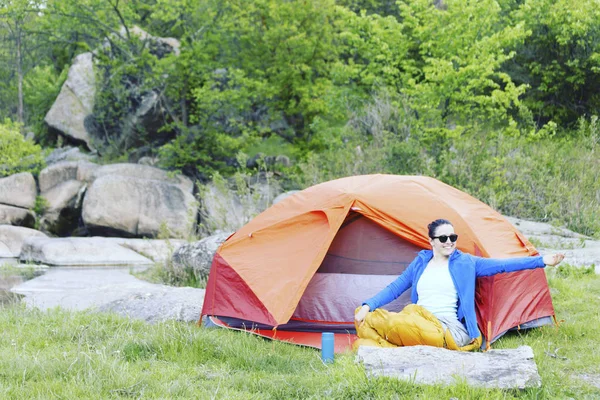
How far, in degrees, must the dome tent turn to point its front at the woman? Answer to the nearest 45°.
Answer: approximately 45° to its left

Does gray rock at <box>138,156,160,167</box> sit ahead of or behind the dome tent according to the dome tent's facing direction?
behind

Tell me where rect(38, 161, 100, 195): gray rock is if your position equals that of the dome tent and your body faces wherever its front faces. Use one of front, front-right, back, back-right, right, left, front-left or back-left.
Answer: back-right

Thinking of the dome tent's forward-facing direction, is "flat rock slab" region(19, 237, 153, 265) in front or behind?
behind

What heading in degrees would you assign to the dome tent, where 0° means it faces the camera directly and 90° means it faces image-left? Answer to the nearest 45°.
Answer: approximately 0°

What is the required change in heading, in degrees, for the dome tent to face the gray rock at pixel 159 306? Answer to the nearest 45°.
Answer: approximately 90° to its right

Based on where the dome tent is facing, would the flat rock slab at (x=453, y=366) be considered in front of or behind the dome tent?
in front

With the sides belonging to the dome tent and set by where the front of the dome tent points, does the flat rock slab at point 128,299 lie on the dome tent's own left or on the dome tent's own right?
on the dome tent's own right

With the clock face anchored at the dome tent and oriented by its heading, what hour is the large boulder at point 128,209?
The large boulder is roughly at 5 o'clock from the dome tent.
